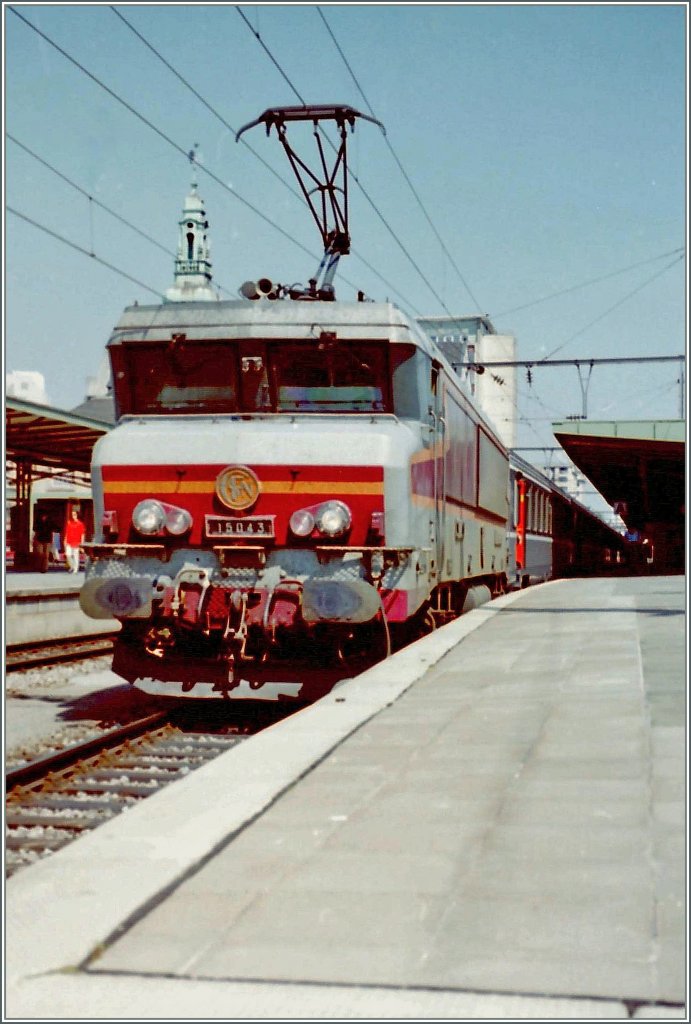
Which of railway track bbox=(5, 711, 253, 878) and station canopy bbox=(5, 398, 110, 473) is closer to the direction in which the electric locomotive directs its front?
the railway track

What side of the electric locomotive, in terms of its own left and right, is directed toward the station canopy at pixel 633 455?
back

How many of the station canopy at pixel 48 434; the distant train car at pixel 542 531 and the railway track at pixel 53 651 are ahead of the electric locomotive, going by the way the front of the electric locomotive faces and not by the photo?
0

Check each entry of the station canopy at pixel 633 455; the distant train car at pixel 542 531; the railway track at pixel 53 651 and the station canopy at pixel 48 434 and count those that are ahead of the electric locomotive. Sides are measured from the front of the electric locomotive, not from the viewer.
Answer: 0

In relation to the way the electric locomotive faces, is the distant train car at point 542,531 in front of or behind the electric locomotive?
behind

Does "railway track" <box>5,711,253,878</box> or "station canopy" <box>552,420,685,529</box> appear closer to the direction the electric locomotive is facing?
the railway track

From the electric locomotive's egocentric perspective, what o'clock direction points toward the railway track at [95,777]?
The railway track is roughly at 1 o'clock from the electric locomotive.

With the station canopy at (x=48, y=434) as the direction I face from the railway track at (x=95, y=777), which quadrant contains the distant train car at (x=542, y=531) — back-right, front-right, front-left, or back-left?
front-right

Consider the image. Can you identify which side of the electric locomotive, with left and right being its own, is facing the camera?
front

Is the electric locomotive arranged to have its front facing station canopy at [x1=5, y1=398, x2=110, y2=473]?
no

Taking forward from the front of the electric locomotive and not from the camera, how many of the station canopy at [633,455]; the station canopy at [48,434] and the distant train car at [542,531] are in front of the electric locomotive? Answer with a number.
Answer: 0

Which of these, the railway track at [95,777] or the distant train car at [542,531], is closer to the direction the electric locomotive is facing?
the railway track

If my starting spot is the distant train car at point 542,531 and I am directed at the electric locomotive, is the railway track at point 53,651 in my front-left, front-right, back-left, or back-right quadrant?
front-right
